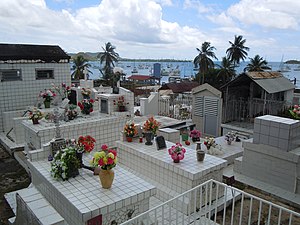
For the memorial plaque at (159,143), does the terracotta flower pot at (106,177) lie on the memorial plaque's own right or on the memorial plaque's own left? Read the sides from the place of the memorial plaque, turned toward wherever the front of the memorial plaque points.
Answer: on the memorial plaque's own right

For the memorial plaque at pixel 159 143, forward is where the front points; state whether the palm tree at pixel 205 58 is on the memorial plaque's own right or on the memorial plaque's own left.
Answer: on the memorial plaque's own left

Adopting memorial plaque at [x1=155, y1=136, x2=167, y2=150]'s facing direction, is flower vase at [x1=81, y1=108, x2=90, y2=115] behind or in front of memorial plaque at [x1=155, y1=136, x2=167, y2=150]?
behind

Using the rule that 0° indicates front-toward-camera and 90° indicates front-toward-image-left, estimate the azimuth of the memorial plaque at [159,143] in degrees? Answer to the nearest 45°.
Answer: approximately 315°

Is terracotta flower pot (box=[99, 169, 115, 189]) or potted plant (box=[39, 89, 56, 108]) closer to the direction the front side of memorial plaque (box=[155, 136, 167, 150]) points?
the terracotta flower pot

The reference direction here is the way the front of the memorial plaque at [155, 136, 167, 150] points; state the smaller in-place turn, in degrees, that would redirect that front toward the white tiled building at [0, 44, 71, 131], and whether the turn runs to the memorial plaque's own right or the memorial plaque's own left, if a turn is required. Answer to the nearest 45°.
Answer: approximately 180°

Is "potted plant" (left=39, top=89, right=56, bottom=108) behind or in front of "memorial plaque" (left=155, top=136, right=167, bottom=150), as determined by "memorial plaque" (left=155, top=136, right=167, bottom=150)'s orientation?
behind

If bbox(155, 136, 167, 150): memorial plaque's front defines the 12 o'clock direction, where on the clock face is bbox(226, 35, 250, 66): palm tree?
The palm tree is roughly at 8 o'clock from the memorial plaque.

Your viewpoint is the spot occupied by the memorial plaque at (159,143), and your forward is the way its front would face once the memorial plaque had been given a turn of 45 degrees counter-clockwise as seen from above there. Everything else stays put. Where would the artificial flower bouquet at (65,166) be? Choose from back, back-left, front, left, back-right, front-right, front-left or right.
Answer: back-right

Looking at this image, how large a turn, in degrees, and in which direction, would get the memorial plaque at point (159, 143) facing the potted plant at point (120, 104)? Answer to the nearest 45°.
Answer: approximately 180°

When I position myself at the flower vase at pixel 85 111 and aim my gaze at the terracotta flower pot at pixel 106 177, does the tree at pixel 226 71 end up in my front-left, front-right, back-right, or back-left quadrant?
back-left

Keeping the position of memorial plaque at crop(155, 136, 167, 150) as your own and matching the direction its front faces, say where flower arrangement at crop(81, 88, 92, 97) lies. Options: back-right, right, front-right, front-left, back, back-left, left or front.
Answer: back

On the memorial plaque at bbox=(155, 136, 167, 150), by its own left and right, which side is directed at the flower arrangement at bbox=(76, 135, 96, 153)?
right
